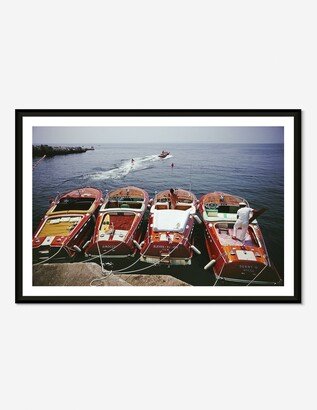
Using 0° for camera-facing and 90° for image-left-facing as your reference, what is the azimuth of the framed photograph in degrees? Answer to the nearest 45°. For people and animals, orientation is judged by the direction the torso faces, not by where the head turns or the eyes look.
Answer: approximately 0°
